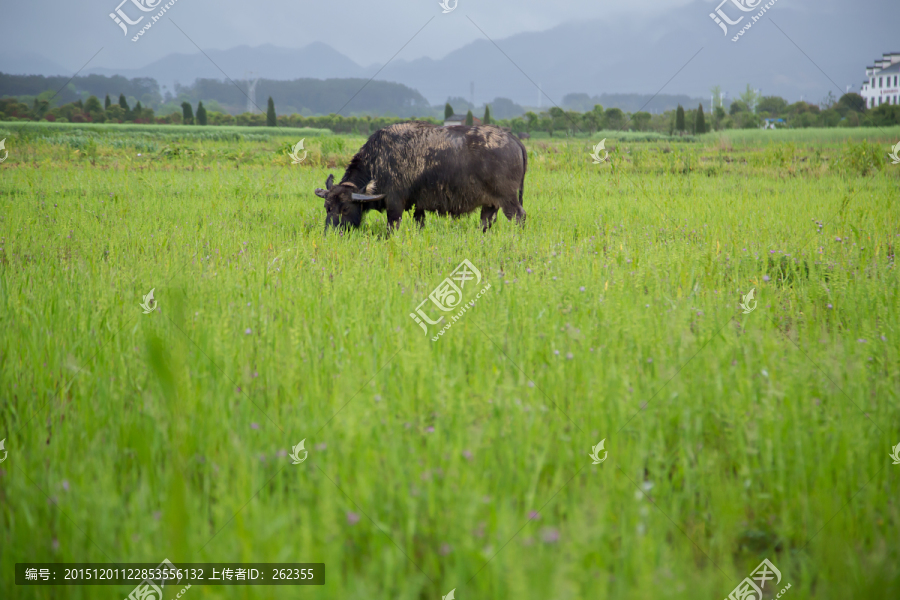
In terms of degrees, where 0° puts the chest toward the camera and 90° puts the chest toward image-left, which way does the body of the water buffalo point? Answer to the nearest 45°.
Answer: approximately 90°

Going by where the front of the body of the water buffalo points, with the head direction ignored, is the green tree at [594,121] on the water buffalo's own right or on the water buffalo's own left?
on the water buffalo's own right

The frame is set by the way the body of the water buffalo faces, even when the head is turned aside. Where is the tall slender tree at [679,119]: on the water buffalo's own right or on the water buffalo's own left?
on the water buffalo's own right
